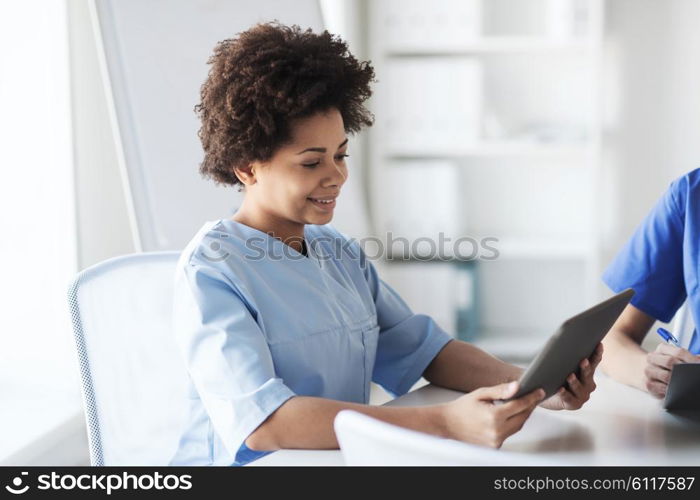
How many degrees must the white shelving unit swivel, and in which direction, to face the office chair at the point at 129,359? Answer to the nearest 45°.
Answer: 0° — it already faces it

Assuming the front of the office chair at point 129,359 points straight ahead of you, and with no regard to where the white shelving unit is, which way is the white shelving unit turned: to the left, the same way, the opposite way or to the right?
to the right

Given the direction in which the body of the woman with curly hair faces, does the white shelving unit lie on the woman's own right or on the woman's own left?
on the woman's own left

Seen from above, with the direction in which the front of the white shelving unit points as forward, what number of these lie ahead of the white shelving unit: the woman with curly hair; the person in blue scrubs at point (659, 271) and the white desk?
3

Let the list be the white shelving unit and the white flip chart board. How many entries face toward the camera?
2

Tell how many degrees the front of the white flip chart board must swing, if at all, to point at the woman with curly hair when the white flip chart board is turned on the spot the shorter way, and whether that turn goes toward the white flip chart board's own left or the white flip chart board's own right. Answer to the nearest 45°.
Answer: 0° — it already faces them

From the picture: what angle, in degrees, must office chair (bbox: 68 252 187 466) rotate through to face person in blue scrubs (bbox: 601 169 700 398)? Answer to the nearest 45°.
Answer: approximately 45° to its left

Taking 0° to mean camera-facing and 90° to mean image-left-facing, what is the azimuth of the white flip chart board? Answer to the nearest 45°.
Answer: approximately 0°
